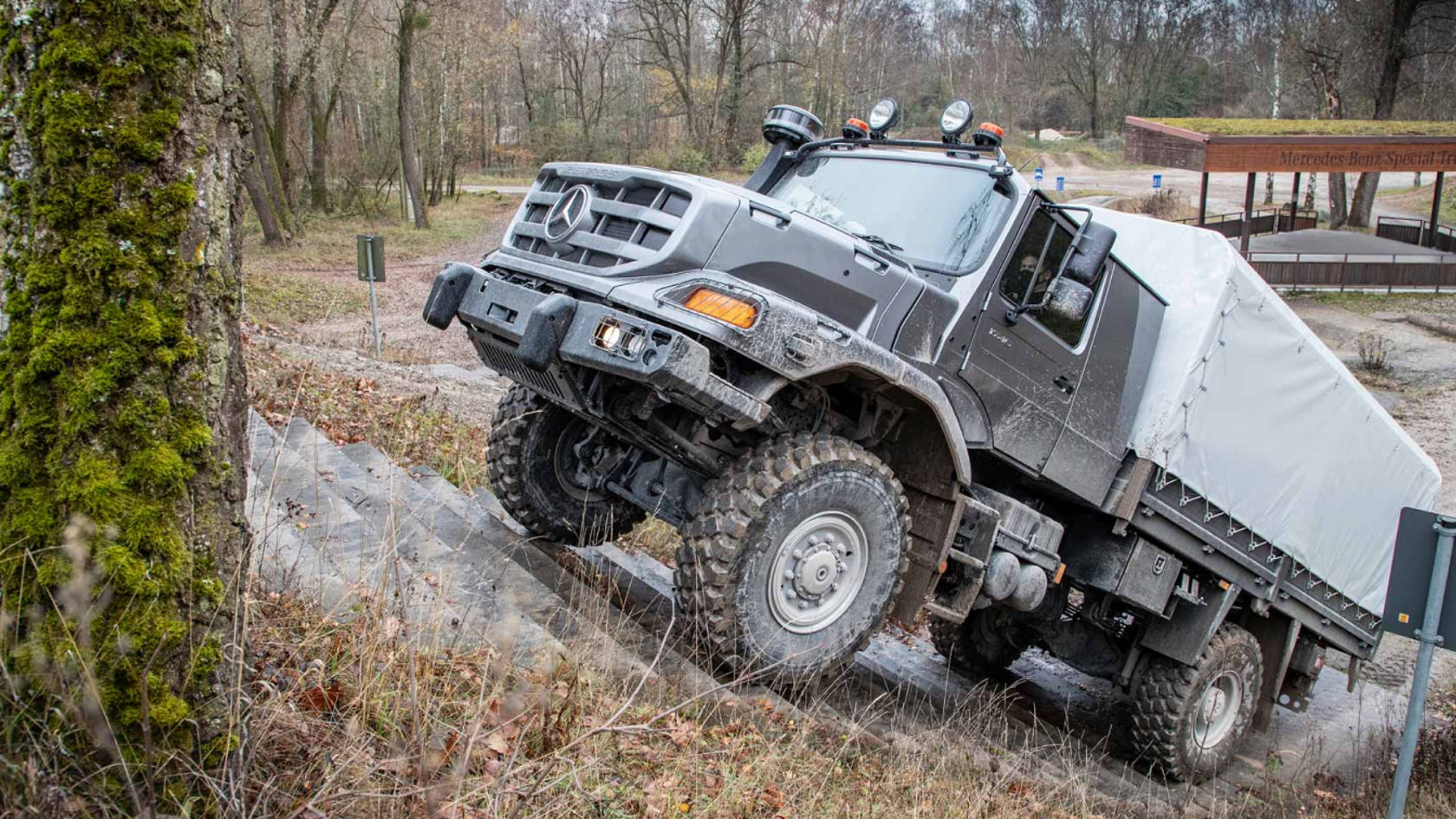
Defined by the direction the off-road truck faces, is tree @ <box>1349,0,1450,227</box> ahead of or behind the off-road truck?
behind

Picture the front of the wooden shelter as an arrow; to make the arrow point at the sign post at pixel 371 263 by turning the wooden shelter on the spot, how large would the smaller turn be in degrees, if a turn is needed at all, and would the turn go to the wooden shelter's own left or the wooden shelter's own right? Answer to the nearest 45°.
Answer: approximately 45° to the wooden shelter's own right

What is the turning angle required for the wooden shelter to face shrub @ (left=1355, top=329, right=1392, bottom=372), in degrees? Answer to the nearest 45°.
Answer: approximately 45° to its left

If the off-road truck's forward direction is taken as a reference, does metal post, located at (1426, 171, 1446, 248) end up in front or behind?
behind

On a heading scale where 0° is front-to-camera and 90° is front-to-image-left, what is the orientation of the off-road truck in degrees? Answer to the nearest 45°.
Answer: approximately 45°

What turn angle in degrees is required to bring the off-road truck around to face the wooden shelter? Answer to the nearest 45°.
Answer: approximately 135° to its right

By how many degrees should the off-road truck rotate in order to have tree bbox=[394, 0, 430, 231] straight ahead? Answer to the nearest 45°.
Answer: approximately 90° to its right
